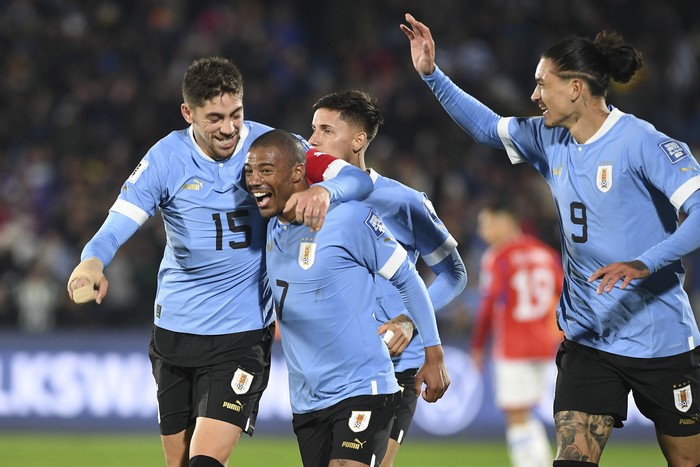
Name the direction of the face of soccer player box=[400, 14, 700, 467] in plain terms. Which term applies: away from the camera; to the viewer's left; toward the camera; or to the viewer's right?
to the viewer's left

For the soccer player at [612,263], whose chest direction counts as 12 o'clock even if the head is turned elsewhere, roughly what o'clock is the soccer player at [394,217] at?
the soccer player at [394,217] is roughly at 2 o'clock from the soccer player at [612,263].

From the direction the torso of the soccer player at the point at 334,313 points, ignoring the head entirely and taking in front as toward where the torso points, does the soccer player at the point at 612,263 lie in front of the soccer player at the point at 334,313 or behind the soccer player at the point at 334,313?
behind

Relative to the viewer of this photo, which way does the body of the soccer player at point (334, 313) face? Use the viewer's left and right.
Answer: facing the viewer and to the left of the viewer

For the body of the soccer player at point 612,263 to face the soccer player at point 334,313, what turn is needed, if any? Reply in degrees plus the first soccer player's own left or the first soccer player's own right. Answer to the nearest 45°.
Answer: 0° — they already face them

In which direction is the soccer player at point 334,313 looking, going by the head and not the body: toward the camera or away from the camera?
toward the camera

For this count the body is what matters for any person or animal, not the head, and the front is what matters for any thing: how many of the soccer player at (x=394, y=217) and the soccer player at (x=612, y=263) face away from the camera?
0

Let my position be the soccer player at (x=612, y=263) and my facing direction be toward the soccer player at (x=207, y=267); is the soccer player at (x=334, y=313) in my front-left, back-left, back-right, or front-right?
front-left
